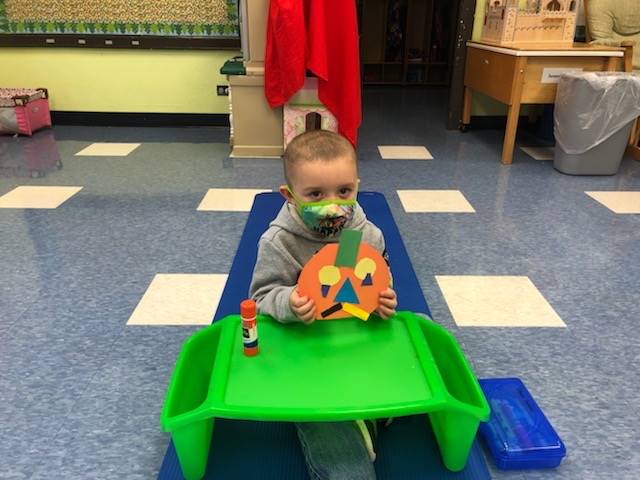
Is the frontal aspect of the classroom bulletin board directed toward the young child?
yes

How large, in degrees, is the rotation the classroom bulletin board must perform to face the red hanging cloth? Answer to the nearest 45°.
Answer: approximately 45° to its left

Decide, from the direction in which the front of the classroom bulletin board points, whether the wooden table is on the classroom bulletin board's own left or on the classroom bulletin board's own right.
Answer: on the classroom bulletin board's own left

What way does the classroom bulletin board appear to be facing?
toward the camera

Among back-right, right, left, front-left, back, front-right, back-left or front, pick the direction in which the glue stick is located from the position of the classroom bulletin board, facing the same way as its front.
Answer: front

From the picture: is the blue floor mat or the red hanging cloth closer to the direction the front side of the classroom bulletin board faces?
the blue floor mat

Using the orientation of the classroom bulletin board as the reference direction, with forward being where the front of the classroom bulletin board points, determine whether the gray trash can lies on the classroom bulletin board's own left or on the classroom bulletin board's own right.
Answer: on the classroom bulletin board's own left

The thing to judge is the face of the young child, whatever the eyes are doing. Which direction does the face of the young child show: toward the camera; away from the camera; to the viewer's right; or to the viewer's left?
toward the camera

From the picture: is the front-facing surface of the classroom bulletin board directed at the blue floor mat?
yes

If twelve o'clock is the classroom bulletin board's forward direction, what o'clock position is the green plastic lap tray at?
The green plastic lap tray is roughly at 12 o'clock from the classroom bulletin board.

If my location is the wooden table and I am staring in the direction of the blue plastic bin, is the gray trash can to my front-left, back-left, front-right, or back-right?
front-left

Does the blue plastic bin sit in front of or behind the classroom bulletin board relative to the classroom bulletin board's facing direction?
in front
